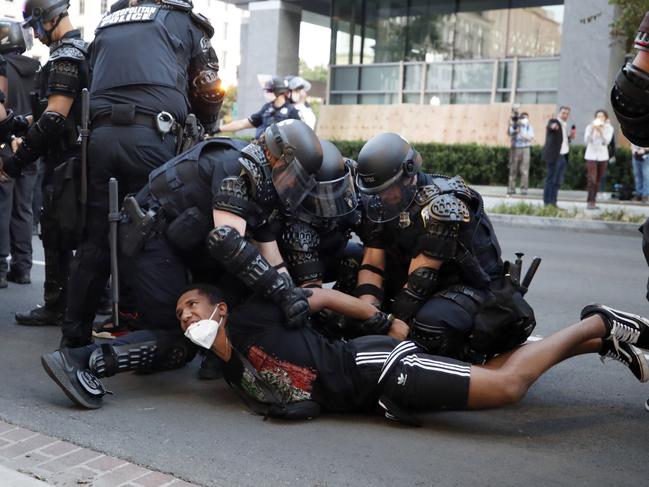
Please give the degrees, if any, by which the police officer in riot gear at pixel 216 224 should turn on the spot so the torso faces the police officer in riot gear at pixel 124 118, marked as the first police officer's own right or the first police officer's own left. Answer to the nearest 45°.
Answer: approximately 135° to the first police officer's own left

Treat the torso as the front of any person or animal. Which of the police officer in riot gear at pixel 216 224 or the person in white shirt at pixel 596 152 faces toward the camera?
the person in white shirt

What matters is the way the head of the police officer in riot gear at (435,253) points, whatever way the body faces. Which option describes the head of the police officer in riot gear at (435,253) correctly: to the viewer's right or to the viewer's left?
to the viewer's left

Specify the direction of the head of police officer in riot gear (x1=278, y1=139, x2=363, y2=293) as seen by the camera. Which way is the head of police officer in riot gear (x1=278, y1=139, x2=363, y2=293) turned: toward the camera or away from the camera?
toward the camera

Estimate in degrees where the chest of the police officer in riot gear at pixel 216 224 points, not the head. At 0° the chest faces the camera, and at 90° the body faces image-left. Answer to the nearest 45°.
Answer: approximately 270°

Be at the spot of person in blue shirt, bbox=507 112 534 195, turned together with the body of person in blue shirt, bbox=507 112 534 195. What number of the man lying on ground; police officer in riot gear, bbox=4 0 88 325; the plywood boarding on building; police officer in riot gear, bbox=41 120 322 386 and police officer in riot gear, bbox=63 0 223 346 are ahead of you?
4

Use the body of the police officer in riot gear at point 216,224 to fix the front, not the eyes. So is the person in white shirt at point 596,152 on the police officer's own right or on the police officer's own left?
on the police officer's own left

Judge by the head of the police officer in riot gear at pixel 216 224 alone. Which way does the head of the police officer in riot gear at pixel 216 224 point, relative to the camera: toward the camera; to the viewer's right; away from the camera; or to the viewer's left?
to the viewer's right

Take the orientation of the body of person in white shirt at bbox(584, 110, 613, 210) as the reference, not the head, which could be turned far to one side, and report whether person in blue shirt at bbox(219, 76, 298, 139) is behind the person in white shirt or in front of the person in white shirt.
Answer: in front

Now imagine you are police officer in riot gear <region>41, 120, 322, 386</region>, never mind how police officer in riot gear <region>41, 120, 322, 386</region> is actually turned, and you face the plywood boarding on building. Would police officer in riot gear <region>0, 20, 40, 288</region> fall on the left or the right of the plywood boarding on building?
left

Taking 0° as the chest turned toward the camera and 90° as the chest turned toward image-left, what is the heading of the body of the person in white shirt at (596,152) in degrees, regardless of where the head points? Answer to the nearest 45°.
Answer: approximately 0°

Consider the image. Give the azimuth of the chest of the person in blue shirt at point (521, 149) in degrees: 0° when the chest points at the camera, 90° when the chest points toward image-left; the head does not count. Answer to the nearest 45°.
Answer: approximately 0°

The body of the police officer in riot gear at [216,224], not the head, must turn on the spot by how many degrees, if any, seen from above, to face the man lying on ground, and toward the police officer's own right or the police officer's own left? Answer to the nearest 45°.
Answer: approximately 45° to the police officer's own right

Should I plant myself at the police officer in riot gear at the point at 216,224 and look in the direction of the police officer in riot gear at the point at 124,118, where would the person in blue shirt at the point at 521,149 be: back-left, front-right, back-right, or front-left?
front-right

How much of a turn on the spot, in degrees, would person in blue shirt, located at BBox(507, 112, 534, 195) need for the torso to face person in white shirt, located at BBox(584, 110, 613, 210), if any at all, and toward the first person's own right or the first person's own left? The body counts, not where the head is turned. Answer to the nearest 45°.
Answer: approximately 45° to the first person's own left
